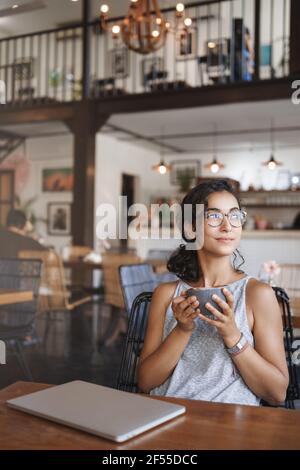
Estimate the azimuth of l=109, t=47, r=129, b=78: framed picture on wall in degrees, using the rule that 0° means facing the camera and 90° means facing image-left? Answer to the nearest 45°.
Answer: approximately 0°

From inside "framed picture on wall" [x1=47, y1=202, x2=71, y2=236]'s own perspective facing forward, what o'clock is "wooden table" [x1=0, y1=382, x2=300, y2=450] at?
The wooden table is roughly at 12 o'clock from the framed picture on wall.

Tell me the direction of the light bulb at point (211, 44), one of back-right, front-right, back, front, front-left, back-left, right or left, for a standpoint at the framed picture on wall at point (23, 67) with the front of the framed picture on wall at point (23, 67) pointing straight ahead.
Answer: front-left

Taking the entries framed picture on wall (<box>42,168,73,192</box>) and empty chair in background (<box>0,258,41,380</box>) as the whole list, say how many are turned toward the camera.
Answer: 1

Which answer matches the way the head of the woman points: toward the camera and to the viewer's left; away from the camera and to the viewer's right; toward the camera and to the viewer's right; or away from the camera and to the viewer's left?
toward the camera and to the viewer's right
